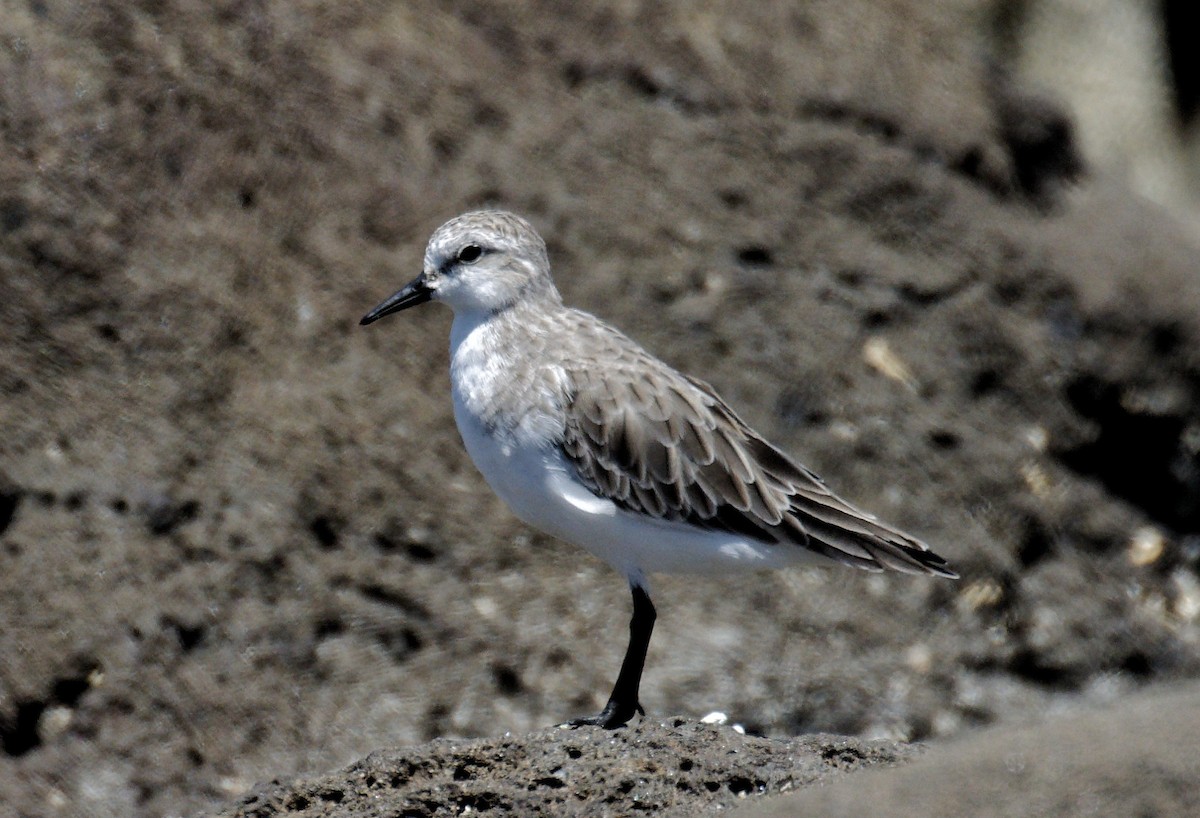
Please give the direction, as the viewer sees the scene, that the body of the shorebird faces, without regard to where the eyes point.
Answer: to the viewer's left
